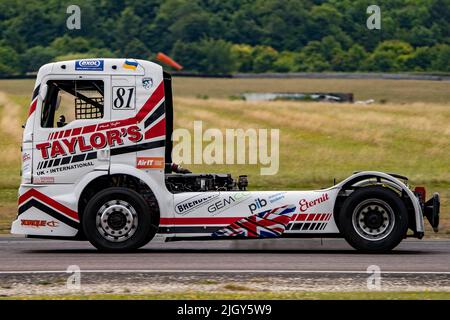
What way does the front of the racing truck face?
to the viewer's left
